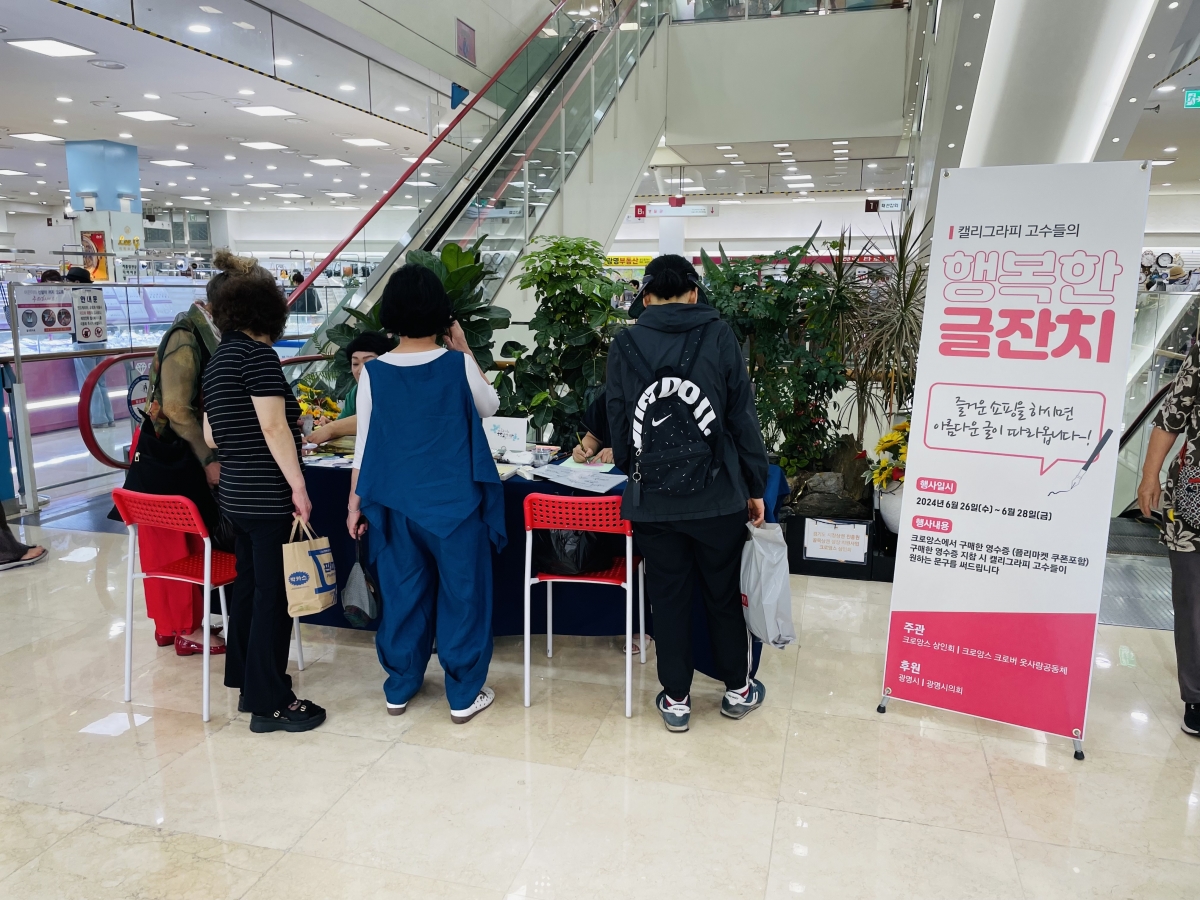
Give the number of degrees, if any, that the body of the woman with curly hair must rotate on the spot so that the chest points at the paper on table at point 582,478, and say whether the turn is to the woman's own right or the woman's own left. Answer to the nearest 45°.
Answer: approximately 45° to the woman's own right

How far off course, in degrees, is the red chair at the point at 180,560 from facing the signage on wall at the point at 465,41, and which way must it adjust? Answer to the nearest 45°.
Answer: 0° — it already faces it

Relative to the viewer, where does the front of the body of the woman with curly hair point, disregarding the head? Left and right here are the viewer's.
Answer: facing away from the viewer and to the right of the viewer

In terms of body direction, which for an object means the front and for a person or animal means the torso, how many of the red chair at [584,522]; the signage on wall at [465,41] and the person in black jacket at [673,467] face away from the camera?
2

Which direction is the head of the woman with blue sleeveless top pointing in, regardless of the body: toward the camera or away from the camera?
away from the camera

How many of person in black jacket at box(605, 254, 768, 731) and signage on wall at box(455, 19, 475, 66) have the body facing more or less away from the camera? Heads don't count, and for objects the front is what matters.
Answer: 1

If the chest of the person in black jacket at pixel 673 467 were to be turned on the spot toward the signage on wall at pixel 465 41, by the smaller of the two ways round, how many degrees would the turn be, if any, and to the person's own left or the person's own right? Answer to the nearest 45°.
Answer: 0° — they already face it

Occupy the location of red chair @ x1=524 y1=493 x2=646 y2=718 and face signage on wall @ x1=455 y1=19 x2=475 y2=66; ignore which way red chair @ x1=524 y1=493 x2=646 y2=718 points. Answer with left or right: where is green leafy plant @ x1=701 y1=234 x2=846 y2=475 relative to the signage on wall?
right

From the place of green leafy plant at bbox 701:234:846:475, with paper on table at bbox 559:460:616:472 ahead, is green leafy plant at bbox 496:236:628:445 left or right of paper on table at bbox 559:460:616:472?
right

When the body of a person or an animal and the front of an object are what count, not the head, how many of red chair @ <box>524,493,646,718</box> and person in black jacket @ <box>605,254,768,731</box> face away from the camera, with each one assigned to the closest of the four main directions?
2

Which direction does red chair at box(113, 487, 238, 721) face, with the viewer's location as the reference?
facing away from the viewer and to the right of the viewer

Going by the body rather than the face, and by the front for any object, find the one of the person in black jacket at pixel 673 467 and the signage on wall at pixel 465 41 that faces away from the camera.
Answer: the person in black jacket

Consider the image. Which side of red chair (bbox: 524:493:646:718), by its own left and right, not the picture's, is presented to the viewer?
back

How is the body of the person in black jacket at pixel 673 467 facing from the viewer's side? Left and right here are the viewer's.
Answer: facing away from the viewer
